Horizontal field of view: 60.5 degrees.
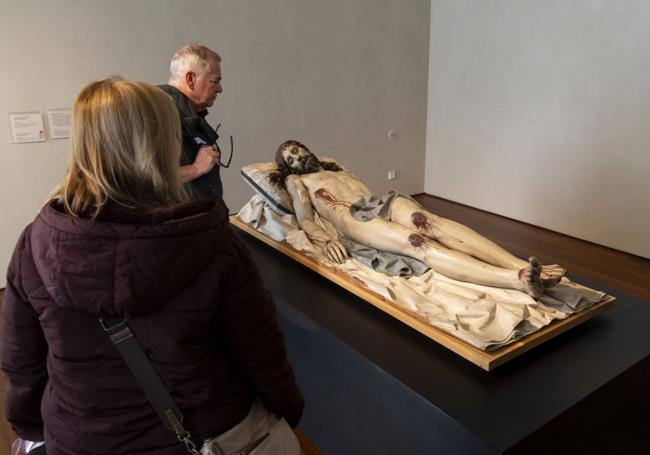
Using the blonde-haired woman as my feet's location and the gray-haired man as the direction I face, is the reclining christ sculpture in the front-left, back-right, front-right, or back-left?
front-right

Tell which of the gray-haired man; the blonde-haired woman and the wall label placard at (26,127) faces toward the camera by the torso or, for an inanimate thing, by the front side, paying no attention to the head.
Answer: the wall label placard

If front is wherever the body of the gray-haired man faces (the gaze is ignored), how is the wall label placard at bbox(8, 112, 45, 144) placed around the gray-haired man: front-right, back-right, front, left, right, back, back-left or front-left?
back-left

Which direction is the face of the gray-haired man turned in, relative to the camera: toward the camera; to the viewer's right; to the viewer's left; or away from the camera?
to the viewer's right

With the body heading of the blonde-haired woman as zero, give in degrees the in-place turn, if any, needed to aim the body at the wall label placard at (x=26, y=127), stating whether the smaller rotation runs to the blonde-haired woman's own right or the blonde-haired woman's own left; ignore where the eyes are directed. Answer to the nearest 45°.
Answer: approximately 45° to the blonde-haired woman's own left

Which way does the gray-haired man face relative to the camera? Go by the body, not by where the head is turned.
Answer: to the viewer's right

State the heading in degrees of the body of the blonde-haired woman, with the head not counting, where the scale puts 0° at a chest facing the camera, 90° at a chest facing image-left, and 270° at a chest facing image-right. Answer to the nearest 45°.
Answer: approximately 225°

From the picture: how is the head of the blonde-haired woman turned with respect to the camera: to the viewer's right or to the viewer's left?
to the viewer's right

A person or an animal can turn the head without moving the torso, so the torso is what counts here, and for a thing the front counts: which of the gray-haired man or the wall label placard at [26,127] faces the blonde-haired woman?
the wall label placard

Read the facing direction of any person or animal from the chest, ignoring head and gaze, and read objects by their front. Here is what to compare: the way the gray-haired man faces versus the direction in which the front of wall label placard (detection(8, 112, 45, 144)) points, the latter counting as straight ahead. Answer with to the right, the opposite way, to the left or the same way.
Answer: to the left

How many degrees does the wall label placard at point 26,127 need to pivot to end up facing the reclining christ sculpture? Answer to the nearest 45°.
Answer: approximately 45° to its left

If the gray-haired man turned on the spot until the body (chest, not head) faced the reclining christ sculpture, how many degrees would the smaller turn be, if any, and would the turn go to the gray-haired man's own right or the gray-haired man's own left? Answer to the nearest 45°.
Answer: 0° — they already face it

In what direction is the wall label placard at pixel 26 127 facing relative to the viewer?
toward the camera

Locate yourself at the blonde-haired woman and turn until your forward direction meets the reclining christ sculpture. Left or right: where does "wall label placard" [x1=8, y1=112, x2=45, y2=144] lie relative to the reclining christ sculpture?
left

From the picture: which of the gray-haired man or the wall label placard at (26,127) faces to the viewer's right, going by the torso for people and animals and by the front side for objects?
the gray-haired man

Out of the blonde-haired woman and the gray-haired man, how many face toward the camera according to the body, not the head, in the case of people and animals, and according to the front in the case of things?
0

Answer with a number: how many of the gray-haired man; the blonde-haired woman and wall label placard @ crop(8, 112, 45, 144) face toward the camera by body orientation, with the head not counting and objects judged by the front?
1
